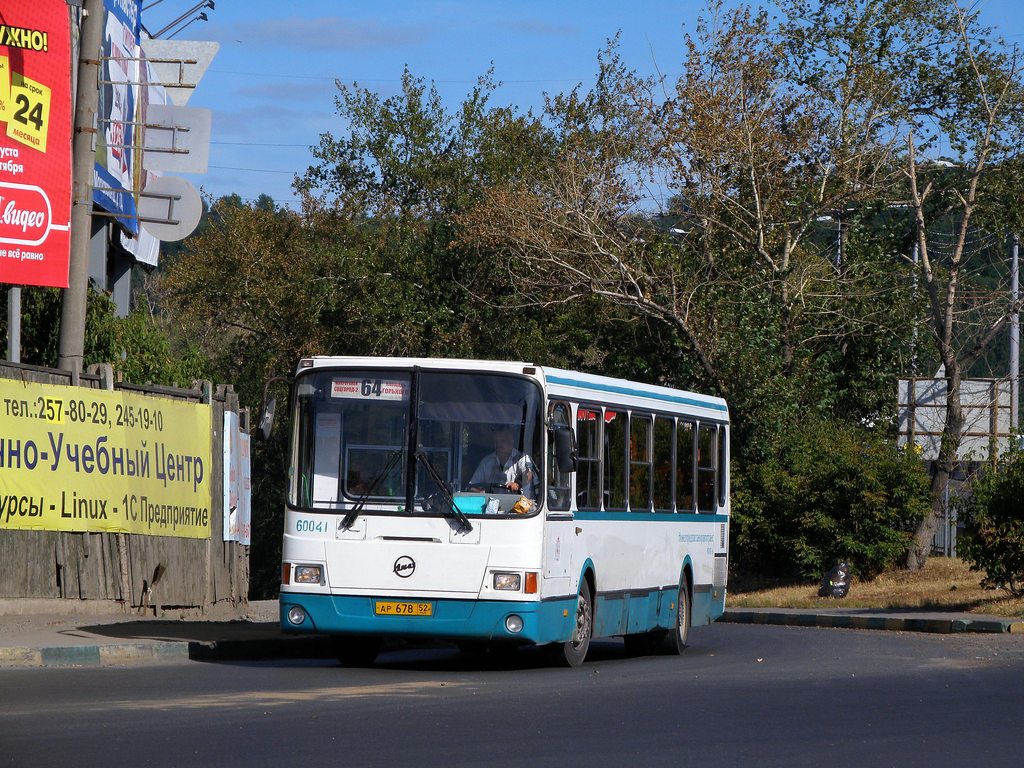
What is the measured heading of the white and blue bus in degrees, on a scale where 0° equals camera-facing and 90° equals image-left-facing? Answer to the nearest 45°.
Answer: approximately 45°

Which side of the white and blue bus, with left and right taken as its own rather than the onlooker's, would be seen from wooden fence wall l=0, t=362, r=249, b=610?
right

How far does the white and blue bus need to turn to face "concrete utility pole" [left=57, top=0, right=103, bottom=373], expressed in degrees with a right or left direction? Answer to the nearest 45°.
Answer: approximately 90° to its right

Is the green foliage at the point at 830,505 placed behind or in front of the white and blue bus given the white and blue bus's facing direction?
behind

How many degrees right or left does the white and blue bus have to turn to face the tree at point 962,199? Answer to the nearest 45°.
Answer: approximately 180°

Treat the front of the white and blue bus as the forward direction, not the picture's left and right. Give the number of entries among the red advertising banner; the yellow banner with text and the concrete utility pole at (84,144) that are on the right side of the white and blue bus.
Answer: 3

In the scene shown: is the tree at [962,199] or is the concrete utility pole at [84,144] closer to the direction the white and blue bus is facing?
the concrete utility pole

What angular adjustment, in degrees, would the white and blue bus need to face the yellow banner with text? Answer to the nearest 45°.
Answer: approximately 90° to its right
